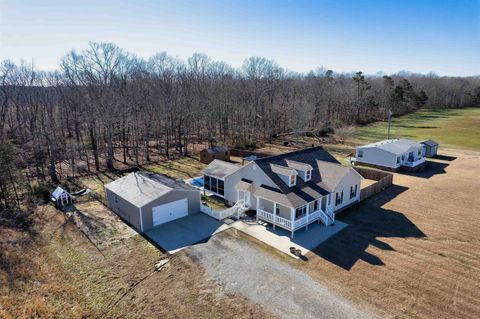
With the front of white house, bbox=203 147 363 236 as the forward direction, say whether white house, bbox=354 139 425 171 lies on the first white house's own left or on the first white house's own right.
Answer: on the first white house's own left

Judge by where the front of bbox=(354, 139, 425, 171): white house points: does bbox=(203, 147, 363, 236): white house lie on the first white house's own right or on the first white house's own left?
on the first white house's own right

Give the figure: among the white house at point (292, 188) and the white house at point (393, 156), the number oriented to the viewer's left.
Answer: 0

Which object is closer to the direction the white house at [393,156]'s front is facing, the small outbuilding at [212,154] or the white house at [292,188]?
the white house

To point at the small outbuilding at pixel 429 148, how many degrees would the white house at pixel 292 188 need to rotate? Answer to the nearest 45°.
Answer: approximately 90° to its left

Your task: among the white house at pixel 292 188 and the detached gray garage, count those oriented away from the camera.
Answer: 0

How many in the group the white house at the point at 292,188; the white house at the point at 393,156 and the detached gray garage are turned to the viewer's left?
0

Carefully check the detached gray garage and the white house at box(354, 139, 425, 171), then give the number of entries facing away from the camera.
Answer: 0

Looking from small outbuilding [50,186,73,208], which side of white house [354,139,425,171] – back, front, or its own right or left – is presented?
right

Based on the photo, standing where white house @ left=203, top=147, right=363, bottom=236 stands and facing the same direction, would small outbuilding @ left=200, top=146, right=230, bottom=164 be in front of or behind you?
behind

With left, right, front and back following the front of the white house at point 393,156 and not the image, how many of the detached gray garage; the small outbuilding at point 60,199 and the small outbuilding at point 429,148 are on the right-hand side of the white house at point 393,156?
2

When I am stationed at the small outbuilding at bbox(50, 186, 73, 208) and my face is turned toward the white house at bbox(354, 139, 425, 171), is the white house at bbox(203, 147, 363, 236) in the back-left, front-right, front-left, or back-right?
front-right
